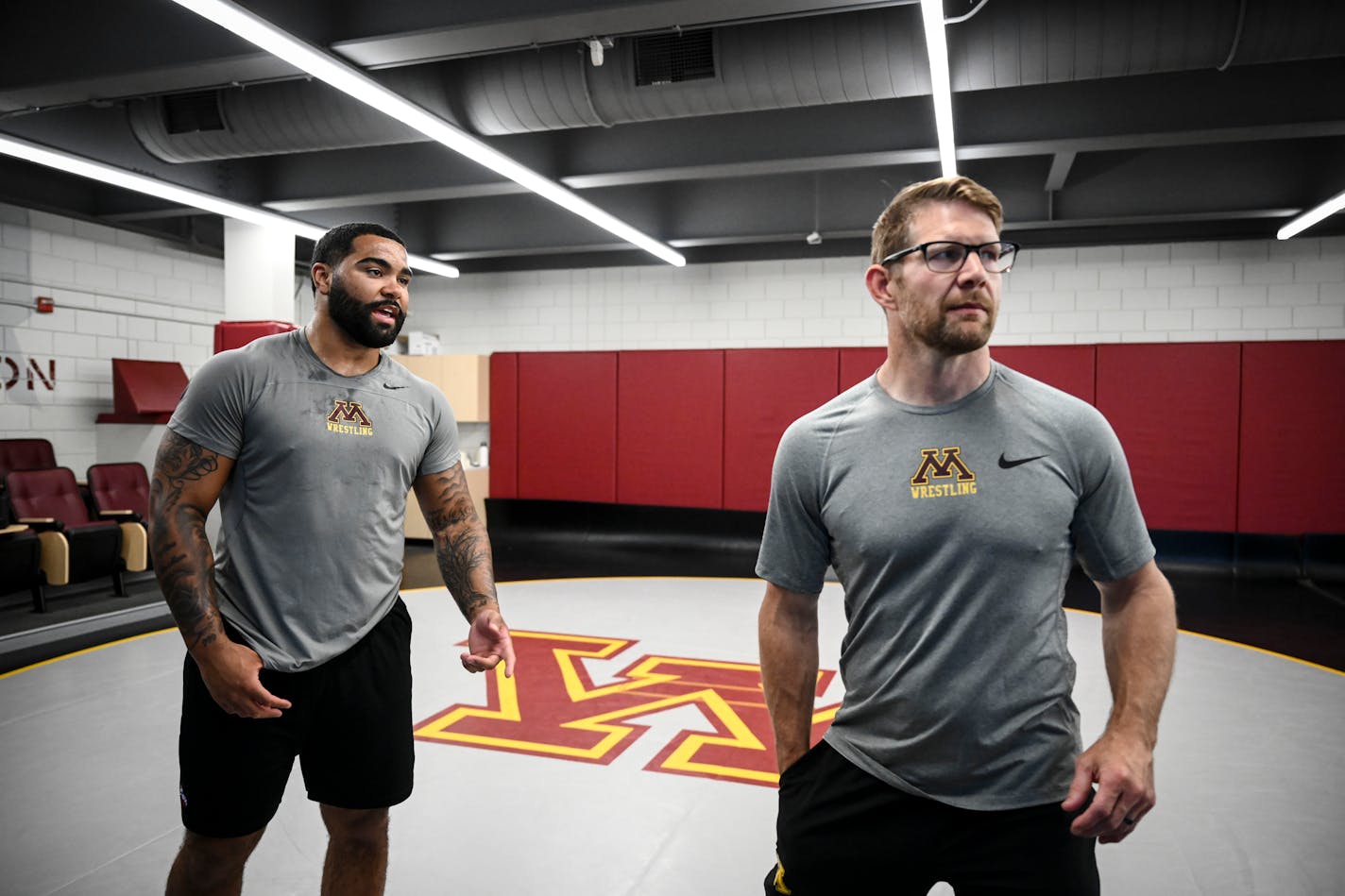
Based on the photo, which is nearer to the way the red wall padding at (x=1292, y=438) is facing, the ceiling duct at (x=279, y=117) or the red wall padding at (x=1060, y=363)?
the ceiling duct

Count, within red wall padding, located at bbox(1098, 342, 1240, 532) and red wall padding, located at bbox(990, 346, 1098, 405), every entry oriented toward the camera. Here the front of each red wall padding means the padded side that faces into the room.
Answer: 2

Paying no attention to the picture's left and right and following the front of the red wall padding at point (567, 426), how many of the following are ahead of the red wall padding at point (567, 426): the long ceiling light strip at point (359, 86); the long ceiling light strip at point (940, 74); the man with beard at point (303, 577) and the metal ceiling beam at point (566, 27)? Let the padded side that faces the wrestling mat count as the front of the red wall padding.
4

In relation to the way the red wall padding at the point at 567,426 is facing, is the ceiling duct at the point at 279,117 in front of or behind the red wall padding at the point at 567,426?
in front

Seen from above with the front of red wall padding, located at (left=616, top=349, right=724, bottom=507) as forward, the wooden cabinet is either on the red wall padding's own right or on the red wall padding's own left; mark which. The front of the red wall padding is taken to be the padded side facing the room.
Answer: on the red wall padding's own right

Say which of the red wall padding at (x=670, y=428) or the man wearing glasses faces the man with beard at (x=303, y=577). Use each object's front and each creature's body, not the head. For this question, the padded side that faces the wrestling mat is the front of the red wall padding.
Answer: the red wall padding

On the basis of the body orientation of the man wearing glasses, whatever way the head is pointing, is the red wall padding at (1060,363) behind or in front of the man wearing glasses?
behind

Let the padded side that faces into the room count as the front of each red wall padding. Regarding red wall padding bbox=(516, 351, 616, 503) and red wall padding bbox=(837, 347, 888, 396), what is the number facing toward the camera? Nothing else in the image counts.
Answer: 2

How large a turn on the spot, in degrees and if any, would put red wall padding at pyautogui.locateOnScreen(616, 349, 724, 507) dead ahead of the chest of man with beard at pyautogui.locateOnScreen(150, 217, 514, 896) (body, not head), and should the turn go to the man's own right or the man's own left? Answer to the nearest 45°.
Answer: approximately 90° to the man's own left

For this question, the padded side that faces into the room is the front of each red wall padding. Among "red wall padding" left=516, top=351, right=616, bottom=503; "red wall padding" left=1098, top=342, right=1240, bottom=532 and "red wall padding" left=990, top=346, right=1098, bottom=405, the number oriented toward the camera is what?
3

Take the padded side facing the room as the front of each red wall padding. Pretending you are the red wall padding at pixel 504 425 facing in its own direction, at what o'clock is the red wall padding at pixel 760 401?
the red wall padding at pixel 760 401 is roughly at 10 o'clock from the red wall padding at pixel 504 425.
